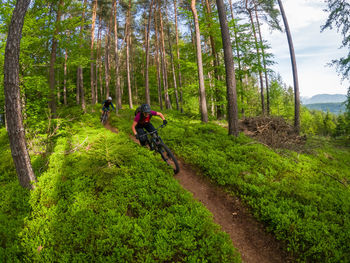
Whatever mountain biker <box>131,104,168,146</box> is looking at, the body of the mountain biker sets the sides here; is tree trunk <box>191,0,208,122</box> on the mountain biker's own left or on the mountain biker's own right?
on the mountain biker's own left

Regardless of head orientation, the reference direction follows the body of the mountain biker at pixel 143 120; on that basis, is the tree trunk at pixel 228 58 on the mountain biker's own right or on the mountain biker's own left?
on the mountain biker's own left

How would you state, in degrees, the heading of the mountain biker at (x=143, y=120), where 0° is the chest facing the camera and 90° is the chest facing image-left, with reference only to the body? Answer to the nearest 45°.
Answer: approximately 315°

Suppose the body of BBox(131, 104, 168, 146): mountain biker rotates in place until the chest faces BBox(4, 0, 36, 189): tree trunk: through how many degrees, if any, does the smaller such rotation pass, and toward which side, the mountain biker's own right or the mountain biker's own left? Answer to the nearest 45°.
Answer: approximately 90° to the mountain biker's own right
